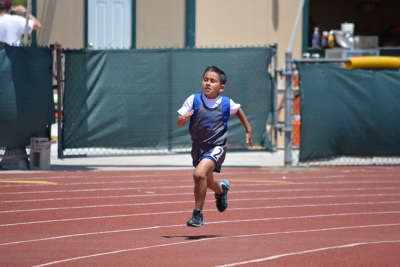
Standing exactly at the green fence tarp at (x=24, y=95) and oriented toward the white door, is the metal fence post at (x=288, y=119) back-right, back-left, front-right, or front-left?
front-right

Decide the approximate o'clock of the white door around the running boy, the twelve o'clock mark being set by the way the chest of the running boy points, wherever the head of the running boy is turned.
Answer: The white door is roughly at 4 o'clock from the running boy.

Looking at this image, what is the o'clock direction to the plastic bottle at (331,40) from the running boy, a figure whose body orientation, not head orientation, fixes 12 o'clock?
The plastic bottle is roughly at 5 o'clock from the running boy.

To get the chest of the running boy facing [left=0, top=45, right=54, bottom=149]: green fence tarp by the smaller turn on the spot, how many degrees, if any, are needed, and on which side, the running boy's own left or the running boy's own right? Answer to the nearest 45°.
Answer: approximately 90° to the running boy's own right

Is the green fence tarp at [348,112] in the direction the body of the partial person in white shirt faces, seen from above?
no

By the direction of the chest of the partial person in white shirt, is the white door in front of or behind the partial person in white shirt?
in front

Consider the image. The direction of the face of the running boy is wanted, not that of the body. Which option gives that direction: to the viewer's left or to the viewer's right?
to the viewer's left

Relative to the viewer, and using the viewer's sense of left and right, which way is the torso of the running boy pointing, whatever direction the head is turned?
facing the viewer and to the left of the viewer

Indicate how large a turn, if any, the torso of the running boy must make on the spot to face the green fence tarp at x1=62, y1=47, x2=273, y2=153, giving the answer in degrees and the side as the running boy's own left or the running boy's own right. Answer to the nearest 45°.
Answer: approximately 135° to the running boy's own right

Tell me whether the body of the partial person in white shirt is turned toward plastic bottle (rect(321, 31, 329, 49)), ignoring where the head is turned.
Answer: no

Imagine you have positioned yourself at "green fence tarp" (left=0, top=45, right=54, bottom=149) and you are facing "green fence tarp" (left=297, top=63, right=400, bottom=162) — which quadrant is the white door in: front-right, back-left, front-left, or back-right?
front-left
